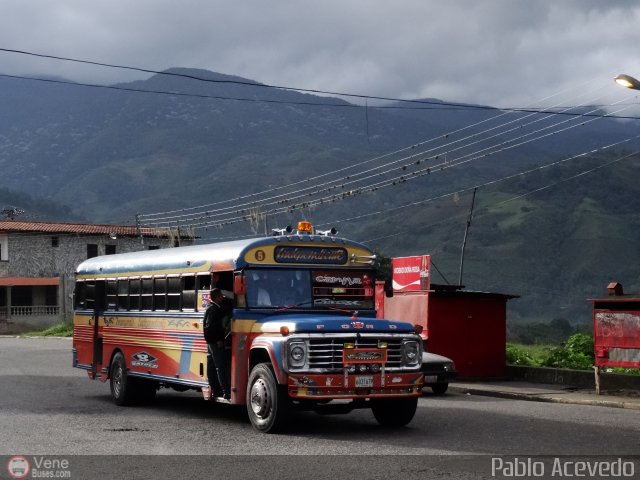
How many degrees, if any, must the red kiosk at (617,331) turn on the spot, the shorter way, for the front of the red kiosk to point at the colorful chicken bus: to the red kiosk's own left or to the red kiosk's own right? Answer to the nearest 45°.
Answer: approximately 45° to the red kiosk's own right

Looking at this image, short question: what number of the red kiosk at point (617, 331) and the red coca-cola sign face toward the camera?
2

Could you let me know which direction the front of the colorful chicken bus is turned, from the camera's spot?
facing the viewer and to the right of the viewer

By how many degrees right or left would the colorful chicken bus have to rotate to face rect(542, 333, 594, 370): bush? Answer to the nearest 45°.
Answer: approximately 90° to its left

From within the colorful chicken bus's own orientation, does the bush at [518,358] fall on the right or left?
on its left

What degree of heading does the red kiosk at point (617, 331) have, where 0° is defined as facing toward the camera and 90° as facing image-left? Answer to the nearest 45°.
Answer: approximately 0°

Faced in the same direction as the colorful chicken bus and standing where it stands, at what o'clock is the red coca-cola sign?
The red coca-cola sign is roughly at 8 o'clock from the colorful chicken bus.

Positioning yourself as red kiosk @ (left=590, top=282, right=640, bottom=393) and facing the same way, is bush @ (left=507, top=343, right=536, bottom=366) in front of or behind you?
behind

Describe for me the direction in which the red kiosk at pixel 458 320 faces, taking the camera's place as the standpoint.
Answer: facing the viewer and to the left of the viewer

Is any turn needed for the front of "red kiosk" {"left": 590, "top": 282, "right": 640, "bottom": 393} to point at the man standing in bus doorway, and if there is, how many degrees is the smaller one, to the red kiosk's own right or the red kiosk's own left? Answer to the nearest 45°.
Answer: approximately 45° to the red kiosk's own right
